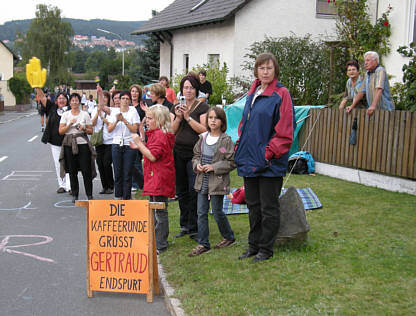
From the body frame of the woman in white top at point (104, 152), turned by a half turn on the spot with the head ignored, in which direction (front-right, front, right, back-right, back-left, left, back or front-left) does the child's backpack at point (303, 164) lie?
front-right

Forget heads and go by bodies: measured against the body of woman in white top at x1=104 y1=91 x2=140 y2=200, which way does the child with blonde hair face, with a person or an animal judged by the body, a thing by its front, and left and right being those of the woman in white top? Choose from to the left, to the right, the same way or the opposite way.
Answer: to the right

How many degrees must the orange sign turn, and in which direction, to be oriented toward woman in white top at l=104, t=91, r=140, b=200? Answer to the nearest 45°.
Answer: approximately 180°

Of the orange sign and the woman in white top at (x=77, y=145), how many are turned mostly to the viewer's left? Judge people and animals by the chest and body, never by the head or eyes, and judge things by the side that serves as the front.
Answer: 0

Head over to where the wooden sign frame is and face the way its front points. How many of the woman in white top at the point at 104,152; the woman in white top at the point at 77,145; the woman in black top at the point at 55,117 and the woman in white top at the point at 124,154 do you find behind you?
4

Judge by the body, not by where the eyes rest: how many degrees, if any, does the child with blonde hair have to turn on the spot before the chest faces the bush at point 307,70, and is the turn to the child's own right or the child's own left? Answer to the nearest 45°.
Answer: approximately 135° to the child's own right

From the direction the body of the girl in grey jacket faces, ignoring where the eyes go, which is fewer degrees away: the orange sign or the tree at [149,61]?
the orange sign

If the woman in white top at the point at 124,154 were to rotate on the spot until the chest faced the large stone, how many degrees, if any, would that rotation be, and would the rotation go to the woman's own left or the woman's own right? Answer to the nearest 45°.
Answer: approximately 45° to the woman's own left

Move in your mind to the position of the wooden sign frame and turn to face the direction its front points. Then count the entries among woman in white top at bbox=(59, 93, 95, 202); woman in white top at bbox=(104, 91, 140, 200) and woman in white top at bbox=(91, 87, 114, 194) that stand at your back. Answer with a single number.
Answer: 3

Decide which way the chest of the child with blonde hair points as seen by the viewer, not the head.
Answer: to the viewer's left

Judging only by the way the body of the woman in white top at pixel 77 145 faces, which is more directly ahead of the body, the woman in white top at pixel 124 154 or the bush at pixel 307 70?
the woman in white top

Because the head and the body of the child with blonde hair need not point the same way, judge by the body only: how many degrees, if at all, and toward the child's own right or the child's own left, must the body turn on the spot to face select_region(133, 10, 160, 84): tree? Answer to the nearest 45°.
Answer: approximately 90° to the child's own right
